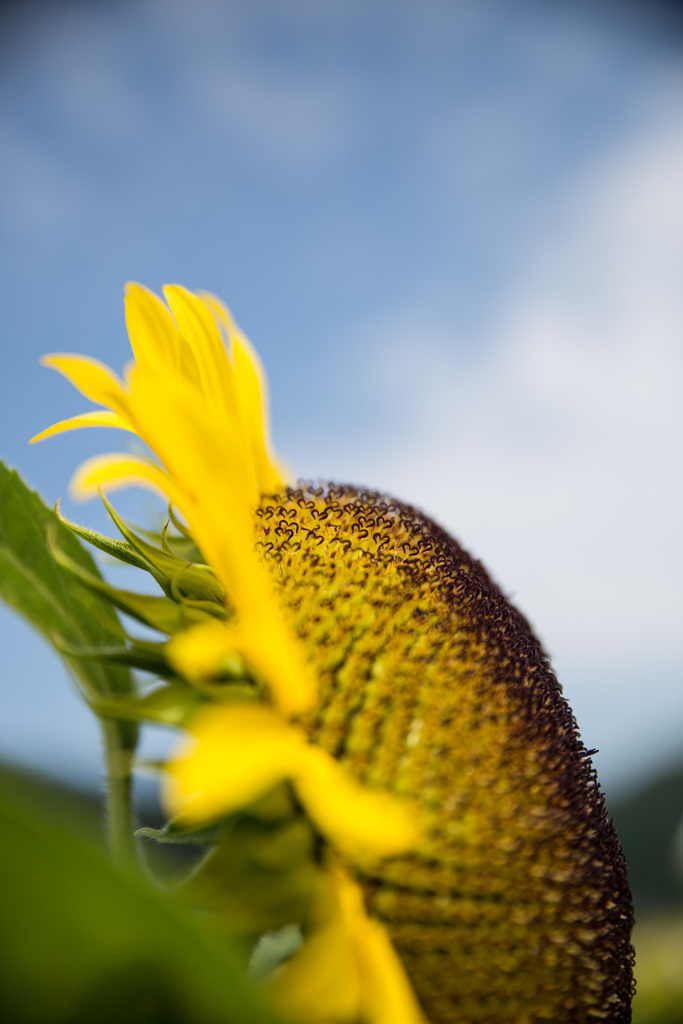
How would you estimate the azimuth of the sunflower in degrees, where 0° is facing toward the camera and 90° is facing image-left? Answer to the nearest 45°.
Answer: approximately 270°
